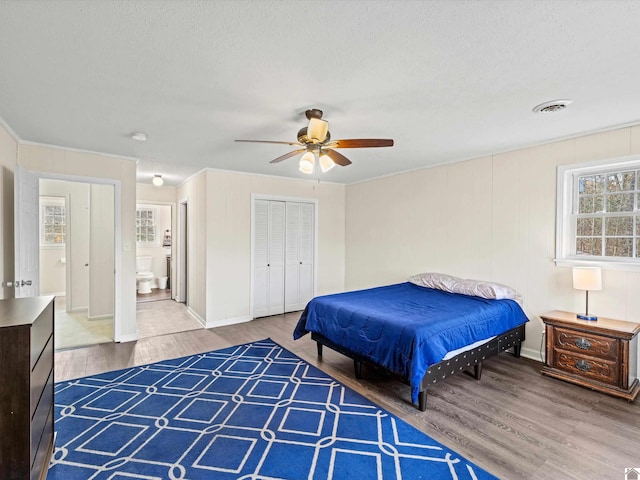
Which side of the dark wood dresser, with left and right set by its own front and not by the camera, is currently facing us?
right

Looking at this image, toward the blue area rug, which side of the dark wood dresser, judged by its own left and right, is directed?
front

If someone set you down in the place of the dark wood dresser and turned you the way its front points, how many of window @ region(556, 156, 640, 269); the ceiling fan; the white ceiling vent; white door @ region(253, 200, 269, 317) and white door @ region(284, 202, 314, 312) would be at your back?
0

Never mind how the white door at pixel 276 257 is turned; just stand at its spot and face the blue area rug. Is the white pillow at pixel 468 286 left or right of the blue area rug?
left

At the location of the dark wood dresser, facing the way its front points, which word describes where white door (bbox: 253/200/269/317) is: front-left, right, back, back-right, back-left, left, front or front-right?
front-left

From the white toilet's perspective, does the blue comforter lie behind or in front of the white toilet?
in front

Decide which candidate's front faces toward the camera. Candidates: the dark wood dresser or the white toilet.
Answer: the white toilet

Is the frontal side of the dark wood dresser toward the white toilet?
no

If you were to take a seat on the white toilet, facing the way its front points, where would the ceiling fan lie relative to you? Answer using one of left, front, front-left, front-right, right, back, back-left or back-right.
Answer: front

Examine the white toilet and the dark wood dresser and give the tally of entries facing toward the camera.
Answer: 1

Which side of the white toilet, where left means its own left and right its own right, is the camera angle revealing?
front

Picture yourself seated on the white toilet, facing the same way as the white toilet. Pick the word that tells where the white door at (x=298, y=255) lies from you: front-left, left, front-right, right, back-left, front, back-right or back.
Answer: front-left

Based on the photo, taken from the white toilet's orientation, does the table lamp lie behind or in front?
in front

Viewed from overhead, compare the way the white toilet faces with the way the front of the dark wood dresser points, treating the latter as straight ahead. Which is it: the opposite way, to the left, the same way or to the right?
to the right

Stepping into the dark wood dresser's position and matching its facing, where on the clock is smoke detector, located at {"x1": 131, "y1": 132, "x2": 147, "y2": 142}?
The smoke detector is roughly at 10 o'clock from the dark wood dresser.

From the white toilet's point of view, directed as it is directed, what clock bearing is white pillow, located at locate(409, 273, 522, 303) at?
The white pillow is roughly at 11 o'clock from the white toilet.

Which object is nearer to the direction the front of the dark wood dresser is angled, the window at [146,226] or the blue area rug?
the blue area rug

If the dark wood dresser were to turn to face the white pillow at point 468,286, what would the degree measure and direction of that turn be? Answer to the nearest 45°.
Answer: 0° — it already faces it
